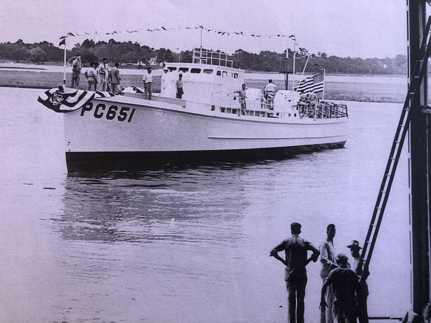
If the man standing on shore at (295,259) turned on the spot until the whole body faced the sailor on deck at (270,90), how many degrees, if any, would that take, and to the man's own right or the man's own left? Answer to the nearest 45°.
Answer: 0° — they already face them

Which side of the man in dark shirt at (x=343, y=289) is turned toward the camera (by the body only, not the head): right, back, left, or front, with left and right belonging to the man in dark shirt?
back

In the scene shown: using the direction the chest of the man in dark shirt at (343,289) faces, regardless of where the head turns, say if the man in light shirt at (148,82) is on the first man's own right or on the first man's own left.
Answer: on the first man's own left

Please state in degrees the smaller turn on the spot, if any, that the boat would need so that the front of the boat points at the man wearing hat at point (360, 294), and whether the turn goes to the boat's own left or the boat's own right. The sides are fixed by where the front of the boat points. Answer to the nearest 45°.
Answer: approximately 90° to the boat's own left

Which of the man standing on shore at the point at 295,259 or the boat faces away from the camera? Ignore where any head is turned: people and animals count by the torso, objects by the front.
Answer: the man standing on shore

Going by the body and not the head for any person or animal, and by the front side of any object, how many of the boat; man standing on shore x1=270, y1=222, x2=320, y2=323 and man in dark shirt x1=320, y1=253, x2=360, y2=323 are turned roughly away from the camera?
2

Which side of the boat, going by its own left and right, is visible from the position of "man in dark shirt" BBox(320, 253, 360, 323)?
left

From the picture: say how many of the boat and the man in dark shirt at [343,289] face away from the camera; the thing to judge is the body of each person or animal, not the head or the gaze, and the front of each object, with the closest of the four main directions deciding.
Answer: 1

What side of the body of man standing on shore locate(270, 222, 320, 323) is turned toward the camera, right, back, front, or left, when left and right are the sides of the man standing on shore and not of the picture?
back

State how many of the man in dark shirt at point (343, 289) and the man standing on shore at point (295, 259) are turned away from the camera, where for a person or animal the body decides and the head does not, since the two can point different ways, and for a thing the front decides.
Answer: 2

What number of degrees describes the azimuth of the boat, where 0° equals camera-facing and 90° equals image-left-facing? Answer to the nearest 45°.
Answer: approximately 45°

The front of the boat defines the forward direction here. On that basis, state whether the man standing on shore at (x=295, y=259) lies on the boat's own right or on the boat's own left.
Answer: on the boat's own left
